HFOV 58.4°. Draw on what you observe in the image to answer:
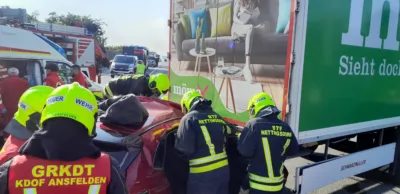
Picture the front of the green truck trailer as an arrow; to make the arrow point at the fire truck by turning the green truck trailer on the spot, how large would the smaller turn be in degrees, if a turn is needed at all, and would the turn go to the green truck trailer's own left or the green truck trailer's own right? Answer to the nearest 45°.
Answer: approximately 90° to the green truck trailer's own left

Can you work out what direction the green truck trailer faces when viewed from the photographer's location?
facing away from the viewer and to the right of the viewer

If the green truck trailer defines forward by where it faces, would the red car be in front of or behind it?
behind

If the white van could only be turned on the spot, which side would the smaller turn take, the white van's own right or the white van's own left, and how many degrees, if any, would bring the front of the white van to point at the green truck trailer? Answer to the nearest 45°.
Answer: approximately 45° to the white van's own right

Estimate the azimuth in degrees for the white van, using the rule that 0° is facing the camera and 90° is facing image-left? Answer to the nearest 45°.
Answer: approximately 270°
